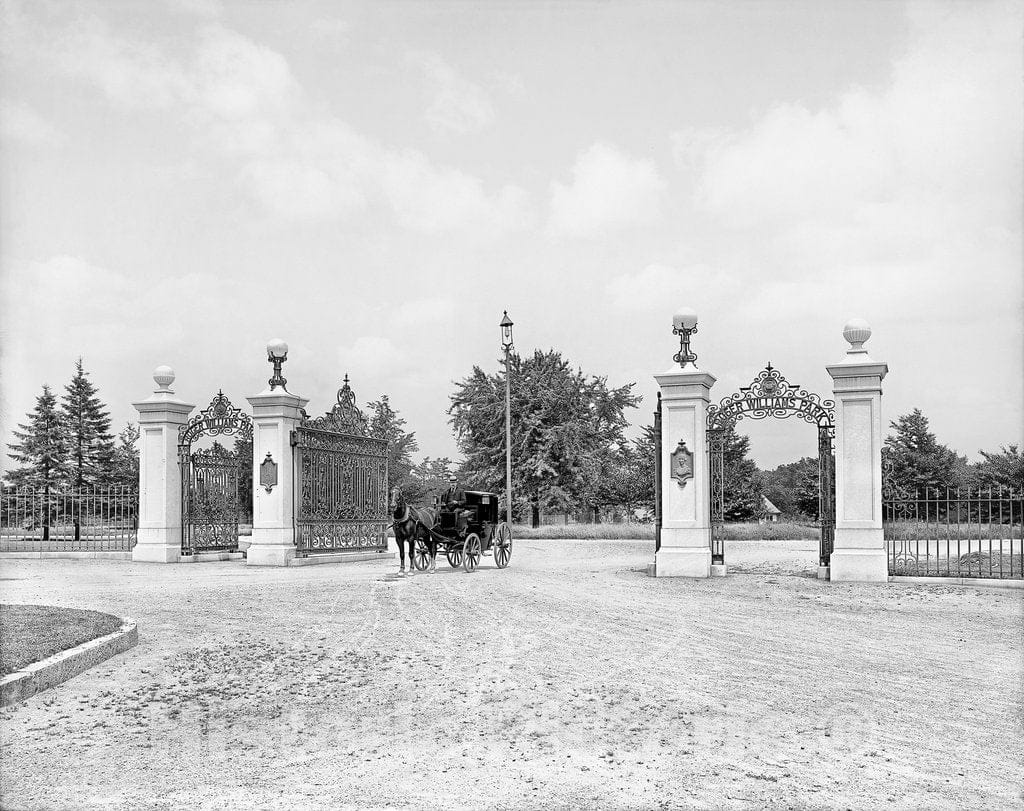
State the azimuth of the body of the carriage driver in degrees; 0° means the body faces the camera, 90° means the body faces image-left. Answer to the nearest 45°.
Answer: approximately 45°

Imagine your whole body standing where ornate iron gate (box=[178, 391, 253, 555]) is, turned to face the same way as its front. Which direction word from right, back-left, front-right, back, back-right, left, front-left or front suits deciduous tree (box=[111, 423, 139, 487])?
back

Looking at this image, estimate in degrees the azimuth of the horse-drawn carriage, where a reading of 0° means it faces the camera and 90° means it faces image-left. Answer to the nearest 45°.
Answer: approximately 45°

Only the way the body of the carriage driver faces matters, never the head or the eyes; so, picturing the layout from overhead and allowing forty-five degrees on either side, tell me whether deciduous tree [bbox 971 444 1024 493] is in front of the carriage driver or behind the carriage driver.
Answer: behind

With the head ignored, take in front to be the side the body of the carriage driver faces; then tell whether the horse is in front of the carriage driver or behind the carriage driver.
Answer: in front

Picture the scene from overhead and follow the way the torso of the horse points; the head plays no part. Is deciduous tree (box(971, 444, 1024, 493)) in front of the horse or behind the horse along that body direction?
behind

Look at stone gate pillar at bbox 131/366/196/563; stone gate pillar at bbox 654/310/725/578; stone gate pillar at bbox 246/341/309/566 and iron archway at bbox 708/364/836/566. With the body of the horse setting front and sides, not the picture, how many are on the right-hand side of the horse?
2
